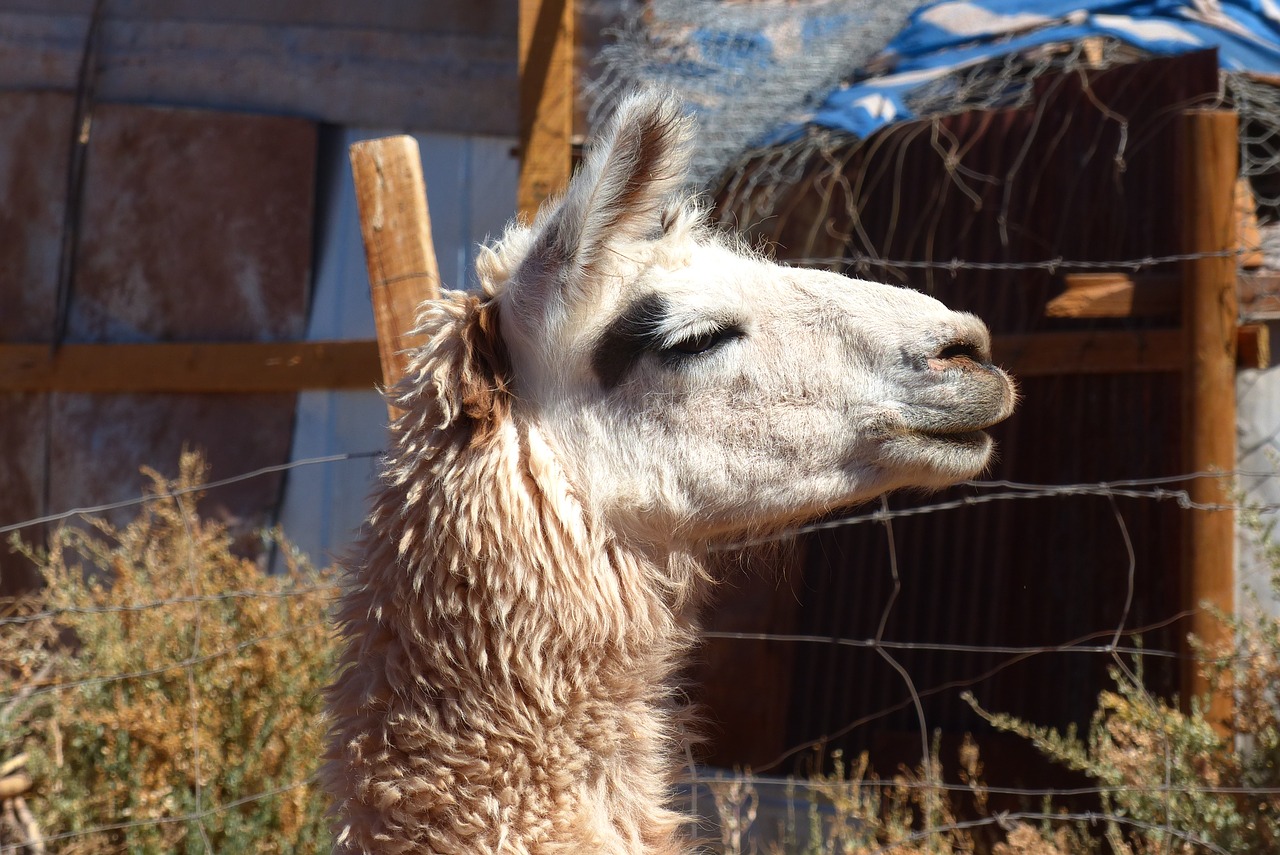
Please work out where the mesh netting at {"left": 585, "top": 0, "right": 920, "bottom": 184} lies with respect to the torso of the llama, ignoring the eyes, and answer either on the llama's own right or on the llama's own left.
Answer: on the llama's own left

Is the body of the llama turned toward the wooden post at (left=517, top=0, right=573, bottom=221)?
no

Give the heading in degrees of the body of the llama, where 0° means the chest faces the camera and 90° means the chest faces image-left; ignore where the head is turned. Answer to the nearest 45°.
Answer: approximately 270°

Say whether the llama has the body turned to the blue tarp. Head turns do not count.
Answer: no

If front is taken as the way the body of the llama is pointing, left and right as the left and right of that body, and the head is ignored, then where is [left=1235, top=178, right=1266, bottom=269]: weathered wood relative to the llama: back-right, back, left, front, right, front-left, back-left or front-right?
front-left

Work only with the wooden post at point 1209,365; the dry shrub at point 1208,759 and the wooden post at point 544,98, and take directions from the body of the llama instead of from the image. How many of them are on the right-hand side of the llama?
0

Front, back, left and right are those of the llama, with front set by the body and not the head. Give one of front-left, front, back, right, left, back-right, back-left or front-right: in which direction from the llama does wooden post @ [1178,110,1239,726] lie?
front-left

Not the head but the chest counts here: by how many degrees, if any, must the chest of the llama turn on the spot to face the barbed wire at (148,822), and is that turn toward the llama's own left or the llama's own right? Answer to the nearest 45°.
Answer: approximately 135° to the llama's own left

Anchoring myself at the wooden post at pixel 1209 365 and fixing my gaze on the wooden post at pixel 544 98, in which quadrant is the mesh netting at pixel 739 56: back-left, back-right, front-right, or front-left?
front-right
